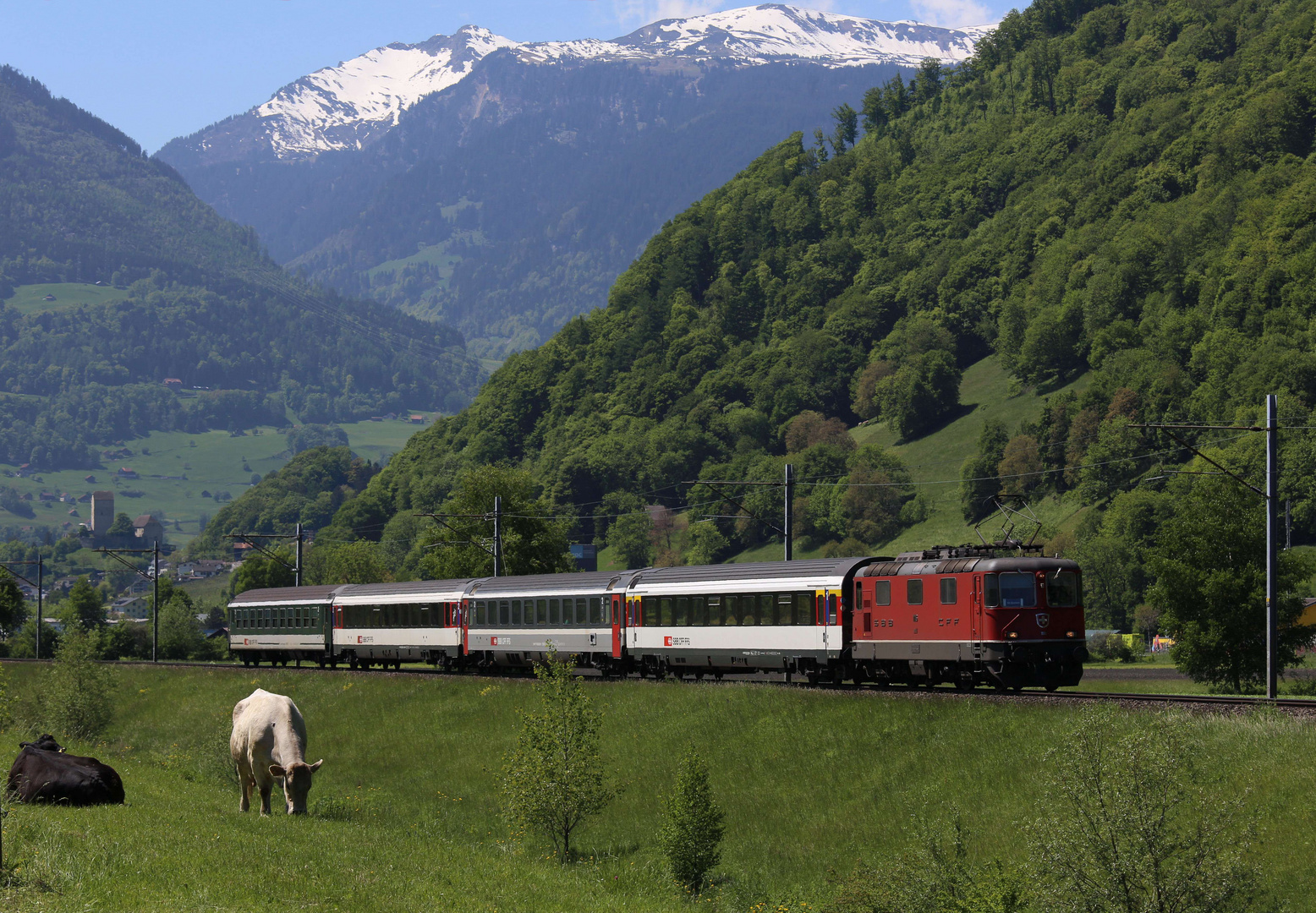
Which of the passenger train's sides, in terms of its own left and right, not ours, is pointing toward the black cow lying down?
right

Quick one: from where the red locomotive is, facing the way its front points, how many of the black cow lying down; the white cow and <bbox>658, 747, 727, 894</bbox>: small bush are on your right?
3

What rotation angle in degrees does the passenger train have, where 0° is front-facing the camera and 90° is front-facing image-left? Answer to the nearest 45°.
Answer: approximately 315°

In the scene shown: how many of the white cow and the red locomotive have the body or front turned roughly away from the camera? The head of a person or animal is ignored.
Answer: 0

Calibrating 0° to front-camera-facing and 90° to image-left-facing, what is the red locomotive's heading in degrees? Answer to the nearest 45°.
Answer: approximately 315°

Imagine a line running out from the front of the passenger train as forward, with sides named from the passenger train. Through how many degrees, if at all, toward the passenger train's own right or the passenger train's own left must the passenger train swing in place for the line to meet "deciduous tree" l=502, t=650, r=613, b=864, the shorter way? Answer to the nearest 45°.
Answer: approximately 90° to the passenger train's own right

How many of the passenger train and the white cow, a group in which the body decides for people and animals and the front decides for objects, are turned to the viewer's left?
0

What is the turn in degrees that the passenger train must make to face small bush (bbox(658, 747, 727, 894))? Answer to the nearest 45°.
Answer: approximately 90° to its right

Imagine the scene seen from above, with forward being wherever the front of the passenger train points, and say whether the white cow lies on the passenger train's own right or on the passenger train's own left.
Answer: on the passenger train's own right

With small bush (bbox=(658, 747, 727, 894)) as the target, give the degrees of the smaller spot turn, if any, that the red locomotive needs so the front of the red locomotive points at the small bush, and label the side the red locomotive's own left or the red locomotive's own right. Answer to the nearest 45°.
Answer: approximately 90° to the red locomotive's own right
